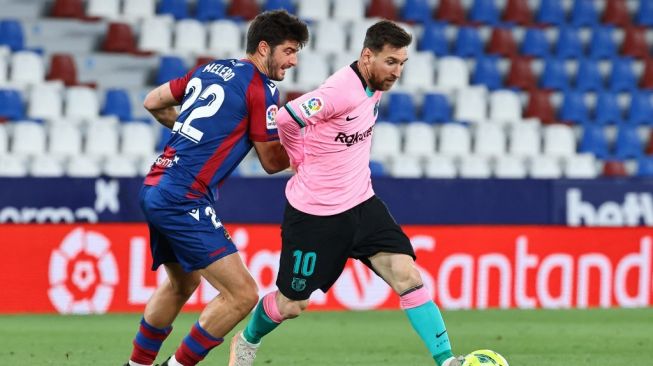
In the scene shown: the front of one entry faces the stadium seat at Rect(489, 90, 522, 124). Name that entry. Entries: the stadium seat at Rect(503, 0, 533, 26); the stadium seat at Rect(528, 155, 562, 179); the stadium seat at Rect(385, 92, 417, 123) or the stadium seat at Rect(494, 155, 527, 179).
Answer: the stadium seat at Rect(503, 0, 533, 26)

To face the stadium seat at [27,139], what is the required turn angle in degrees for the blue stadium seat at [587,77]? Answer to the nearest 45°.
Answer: approximately 45° to its right

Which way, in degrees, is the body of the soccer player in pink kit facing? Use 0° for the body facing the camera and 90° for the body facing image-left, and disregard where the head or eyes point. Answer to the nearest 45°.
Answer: approximately 315°

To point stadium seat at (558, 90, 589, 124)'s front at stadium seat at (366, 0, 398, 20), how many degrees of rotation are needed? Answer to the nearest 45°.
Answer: approximately 90° to its right

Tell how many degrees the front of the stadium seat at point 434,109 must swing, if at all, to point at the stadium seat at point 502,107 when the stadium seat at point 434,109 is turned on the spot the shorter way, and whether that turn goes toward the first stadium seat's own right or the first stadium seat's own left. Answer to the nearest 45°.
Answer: approximately 135° to the first stadium seat's own left

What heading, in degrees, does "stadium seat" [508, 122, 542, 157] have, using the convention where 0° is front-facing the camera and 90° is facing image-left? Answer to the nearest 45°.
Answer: approximately 0°

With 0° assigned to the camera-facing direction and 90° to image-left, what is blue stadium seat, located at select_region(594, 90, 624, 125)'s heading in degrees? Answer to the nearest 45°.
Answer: approximately 0°
